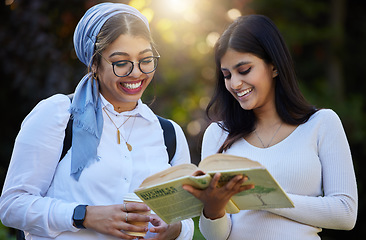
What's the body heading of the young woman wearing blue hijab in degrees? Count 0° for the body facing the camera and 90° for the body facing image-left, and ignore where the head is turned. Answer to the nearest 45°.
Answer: approximately 315°
